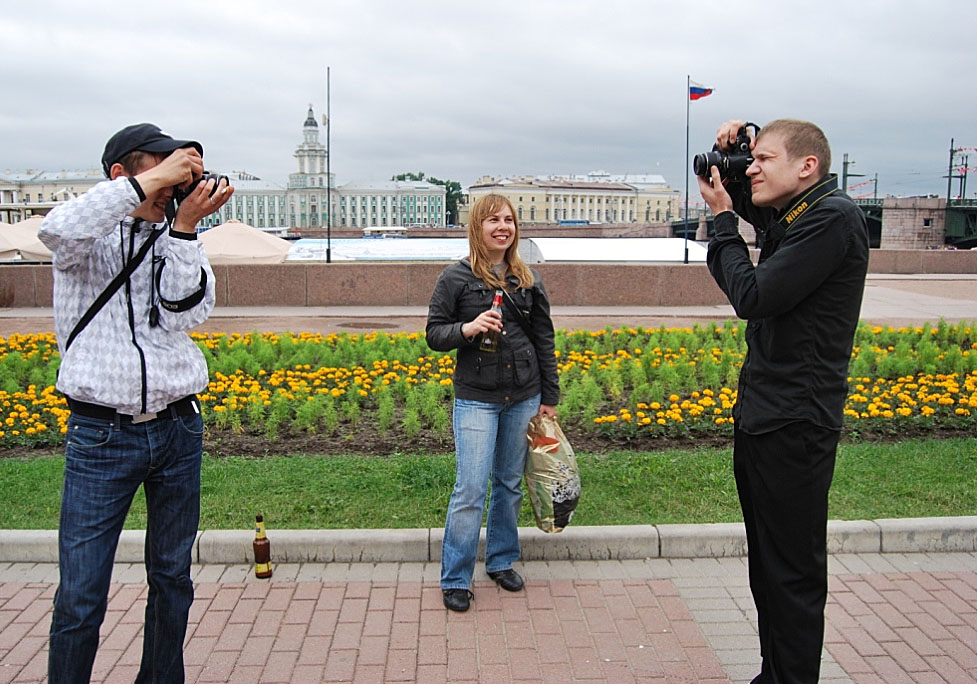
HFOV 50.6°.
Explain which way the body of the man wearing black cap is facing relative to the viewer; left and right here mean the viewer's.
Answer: facing the viewer and to the right of the viewer

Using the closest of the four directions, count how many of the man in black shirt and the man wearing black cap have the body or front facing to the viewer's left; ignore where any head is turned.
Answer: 1

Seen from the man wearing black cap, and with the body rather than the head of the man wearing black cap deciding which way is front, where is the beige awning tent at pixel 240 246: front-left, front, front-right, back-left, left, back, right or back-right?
back-left

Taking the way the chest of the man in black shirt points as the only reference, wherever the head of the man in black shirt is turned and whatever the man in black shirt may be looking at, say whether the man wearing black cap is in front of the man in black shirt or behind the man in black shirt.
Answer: in front

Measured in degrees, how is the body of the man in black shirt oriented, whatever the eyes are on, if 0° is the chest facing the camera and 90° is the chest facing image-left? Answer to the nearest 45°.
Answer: approximately 90°

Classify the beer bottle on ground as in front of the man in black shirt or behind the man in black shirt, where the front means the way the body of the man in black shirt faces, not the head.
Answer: in front

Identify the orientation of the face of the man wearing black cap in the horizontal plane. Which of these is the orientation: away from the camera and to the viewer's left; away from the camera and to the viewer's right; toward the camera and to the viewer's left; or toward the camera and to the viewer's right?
toward the camera and to the viewer's right
